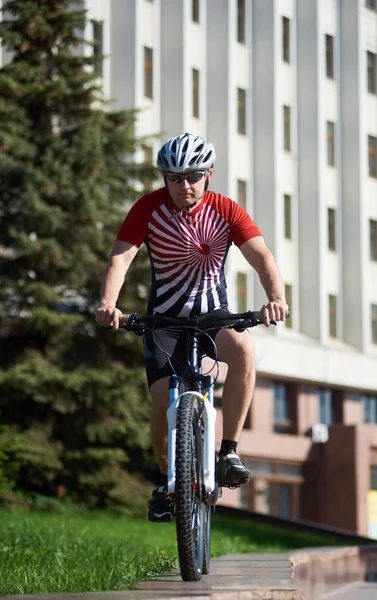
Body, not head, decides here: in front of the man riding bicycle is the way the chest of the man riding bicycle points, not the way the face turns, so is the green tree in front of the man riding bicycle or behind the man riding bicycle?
behind

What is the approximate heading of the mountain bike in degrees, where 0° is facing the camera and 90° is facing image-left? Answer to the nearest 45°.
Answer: approximately 0°

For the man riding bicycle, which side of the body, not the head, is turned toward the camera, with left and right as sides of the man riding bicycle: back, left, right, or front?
front

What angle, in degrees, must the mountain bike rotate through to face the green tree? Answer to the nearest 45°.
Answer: approximately 180°

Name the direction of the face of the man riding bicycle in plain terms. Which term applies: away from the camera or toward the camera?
toward the camera
